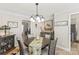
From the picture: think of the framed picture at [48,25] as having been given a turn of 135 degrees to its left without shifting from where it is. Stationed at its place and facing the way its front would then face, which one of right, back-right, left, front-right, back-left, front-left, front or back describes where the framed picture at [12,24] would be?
back-left

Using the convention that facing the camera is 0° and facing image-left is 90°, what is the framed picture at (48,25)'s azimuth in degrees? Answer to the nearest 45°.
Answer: approximately 0°
